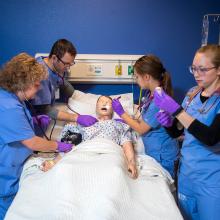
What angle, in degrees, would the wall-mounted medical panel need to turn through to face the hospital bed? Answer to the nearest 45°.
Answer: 0° — it already faces it

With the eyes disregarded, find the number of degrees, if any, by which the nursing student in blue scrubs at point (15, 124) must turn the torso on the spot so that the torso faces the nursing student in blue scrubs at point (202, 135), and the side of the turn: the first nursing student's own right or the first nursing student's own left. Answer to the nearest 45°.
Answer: approximately 45° to the first nursing student's own right

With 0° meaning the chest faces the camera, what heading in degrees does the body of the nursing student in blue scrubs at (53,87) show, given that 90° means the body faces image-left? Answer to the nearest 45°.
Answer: approximately 315°

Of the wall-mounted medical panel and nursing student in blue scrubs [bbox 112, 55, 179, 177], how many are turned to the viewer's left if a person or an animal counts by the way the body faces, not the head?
1

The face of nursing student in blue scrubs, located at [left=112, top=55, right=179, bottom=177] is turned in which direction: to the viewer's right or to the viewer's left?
to the viewer's left

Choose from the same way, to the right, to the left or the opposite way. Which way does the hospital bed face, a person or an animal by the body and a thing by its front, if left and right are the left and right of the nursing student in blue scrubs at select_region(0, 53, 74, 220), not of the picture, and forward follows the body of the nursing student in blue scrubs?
to the right

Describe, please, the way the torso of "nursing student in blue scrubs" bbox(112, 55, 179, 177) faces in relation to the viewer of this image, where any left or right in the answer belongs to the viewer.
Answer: facing to the left of the viewer

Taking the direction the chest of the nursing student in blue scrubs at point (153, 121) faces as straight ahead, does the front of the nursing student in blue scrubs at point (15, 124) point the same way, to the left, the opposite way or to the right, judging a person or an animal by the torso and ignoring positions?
the opposite way

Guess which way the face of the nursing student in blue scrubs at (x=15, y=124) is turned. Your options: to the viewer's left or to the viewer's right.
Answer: to the viewer's right

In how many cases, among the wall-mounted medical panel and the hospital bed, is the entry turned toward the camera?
2
